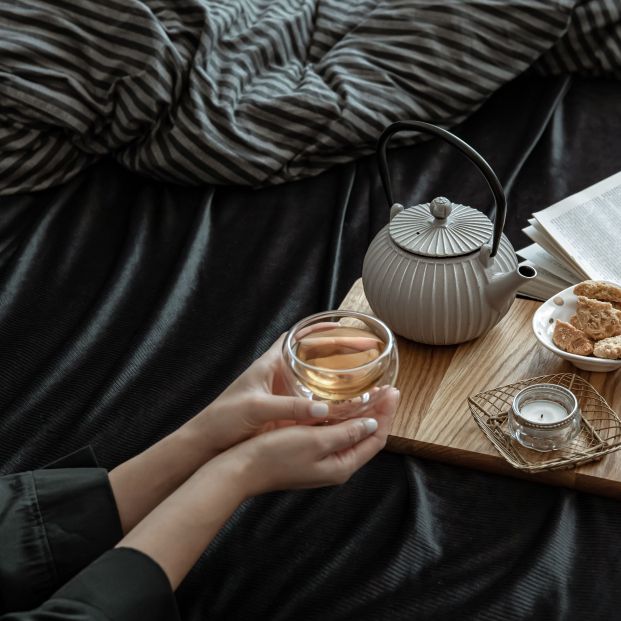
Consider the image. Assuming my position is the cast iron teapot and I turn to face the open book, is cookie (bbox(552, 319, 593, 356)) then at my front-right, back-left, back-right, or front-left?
front-right

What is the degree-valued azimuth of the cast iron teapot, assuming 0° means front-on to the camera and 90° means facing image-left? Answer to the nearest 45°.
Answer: approximately 315°
